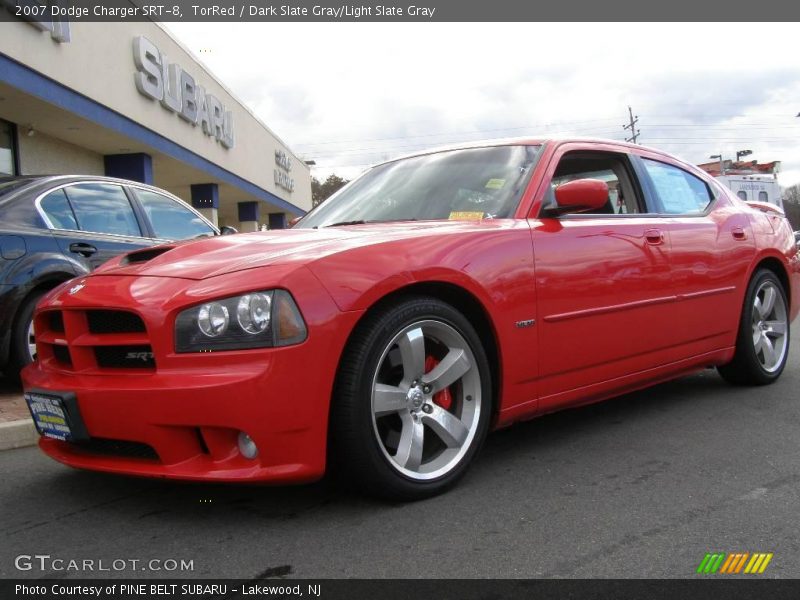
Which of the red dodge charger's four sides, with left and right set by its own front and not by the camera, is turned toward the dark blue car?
right

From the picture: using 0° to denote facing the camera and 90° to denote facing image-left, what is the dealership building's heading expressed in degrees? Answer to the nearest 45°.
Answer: approximately 315°

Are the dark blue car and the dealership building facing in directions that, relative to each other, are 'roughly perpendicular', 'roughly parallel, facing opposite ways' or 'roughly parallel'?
roughly perpendicular

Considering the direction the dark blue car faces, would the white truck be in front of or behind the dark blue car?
in front

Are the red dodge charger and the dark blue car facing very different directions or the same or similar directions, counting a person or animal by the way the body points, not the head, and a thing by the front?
very different directions

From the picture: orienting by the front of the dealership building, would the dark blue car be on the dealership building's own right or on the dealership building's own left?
on the dealership building's own right

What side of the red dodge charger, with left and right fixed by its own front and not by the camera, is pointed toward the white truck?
back

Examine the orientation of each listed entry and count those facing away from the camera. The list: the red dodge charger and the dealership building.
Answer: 0

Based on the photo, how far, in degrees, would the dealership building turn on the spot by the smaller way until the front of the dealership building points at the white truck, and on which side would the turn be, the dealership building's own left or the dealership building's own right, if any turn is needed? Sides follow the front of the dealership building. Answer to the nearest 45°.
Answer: approximately 45° to the dealership building's own left

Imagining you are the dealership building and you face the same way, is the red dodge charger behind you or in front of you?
in front

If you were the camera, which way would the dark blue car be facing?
facing away from the viewer and to the right of the viewer

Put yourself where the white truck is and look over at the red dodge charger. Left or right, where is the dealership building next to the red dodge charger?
right

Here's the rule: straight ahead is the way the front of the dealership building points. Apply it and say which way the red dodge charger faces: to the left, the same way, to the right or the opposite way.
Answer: to the right
